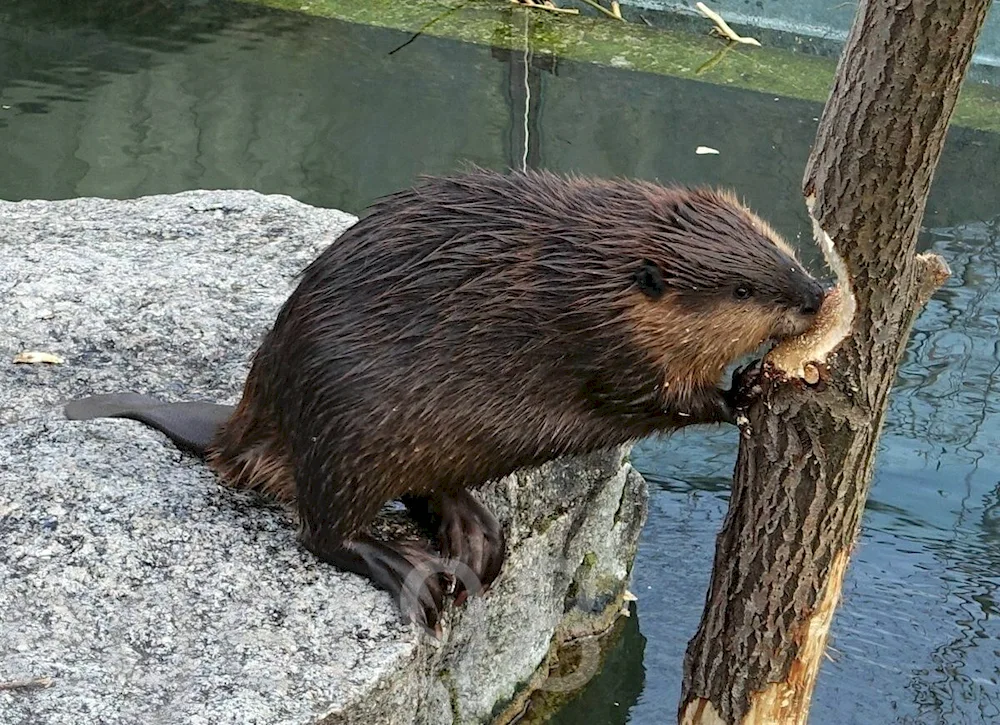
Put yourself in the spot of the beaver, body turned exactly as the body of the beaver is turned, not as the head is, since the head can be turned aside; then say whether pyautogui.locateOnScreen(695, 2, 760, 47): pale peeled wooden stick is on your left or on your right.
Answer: on your left

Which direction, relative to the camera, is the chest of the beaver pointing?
to the viewer's right

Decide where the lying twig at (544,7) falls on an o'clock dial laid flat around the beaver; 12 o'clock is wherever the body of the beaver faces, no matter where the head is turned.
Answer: The lying twig is roughly at 9 o'clock from the beaver.
